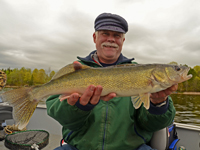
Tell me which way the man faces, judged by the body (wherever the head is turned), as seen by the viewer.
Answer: toward the camera

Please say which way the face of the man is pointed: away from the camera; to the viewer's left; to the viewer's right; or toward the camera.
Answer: toward the camera
